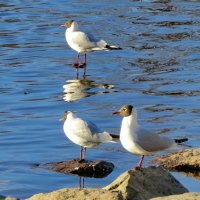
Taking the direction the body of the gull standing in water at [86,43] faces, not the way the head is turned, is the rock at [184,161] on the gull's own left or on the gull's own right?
on the gull's own left

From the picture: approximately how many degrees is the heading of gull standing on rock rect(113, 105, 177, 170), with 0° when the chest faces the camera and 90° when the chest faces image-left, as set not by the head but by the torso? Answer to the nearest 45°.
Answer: approximately 90°

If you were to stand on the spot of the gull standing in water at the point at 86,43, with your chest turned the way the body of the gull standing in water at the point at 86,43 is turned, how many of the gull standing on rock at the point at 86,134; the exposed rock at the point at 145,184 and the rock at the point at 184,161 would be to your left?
3

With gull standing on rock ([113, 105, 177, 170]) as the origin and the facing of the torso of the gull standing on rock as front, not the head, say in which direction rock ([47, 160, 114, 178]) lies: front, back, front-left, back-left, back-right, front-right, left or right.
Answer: front-right

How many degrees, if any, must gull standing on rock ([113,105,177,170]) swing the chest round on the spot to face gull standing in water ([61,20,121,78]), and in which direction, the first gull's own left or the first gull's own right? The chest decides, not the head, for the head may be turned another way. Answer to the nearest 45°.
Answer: approximately 90° to the first gull's own right

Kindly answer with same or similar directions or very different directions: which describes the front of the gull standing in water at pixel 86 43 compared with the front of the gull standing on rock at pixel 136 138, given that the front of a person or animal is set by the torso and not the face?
same or similar directions

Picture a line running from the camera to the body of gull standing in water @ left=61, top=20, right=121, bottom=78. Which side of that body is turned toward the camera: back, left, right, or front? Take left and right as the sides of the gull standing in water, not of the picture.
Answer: left

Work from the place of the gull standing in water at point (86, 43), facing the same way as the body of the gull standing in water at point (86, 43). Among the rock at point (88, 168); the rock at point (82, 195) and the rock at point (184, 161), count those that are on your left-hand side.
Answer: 3

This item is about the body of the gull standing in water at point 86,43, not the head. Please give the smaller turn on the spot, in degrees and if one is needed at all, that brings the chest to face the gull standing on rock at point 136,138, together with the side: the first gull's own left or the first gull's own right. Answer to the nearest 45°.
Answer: approximately 90° to the first gull's own left

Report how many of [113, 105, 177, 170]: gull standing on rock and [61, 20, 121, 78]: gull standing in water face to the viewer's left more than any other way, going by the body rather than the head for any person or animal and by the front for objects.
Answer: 2

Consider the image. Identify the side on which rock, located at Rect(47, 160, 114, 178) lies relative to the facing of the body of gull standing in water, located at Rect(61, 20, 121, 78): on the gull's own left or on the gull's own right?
on the gull's own left

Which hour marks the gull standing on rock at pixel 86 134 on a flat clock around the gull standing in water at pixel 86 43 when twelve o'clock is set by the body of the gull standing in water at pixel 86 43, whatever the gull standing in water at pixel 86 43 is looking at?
the gull standing on rock at pixel 86 134 is roughly at 9 o'clock from the gull standing in water at pixel 86 43.
